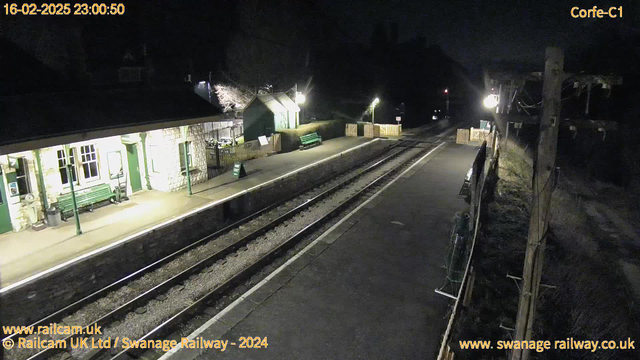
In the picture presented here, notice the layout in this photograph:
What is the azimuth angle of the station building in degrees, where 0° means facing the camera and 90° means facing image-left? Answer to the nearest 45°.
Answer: approximately 315°

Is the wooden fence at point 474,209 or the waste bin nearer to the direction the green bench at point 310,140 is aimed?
the wooden fence

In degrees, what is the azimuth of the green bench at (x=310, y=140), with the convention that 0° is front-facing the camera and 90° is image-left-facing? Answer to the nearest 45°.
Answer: approximately 315°

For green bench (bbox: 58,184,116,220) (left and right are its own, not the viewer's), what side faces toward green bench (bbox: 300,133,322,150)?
left

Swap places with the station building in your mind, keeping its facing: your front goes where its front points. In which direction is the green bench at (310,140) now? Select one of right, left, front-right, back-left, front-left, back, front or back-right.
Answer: left

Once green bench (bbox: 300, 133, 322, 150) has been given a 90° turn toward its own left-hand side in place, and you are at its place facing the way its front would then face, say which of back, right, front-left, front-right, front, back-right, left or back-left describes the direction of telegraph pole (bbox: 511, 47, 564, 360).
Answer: back-right

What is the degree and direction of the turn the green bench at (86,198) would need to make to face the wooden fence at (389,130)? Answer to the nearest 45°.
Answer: approximately 90° to its left

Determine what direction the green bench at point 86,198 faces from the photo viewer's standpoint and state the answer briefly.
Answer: facing the viewer and to the right of the viewer

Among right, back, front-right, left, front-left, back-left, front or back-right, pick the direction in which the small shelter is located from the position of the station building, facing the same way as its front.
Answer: left

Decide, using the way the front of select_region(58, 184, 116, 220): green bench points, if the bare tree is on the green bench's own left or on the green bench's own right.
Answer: on the green bench's own left

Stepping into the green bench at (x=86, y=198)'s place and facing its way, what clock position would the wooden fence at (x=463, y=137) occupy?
The wooden fence is roughly at 10 o'clock from the green bench.

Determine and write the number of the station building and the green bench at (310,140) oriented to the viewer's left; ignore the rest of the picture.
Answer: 0

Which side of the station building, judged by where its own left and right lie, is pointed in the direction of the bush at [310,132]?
left
